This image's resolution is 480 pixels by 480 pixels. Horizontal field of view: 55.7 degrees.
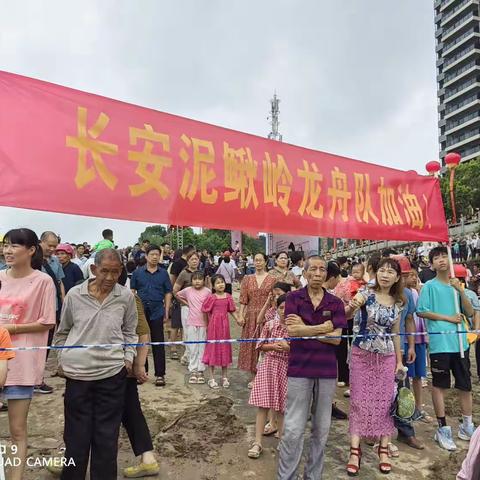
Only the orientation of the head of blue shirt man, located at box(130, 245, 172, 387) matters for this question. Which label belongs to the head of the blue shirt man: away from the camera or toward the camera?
toward the camera

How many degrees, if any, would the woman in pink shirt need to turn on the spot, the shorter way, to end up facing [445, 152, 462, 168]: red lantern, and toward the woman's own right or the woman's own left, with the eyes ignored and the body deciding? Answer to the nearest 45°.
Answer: approximately 135° to the woman's own left

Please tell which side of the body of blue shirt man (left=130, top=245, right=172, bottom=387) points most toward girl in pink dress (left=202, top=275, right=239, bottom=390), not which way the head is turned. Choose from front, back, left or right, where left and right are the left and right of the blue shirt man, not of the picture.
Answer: left

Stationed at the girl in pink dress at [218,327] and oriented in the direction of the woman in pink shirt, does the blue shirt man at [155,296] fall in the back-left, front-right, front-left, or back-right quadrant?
front-right

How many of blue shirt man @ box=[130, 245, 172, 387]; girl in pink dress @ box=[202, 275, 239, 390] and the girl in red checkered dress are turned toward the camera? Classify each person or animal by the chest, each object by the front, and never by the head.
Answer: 3

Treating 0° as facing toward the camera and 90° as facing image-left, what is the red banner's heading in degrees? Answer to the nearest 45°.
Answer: approximately 315°

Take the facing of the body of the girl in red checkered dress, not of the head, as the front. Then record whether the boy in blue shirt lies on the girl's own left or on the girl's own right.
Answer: on the girl's own left

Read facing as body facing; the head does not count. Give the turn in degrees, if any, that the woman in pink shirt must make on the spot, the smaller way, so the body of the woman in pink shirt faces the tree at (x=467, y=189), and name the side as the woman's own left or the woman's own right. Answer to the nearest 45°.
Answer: approximately 180°

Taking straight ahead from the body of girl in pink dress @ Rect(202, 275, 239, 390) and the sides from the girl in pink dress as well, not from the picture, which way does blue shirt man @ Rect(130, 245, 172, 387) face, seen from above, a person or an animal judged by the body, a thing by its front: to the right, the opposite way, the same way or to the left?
the same way

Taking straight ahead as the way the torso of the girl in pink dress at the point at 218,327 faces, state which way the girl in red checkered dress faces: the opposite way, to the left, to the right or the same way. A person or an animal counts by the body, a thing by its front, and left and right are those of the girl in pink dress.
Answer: the same way

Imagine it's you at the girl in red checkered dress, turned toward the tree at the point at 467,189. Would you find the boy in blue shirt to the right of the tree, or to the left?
right

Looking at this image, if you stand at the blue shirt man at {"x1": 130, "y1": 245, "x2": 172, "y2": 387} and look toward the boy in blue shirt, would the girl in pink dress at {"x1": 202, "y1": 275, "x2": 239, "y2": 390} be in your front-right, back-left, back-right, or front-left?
front-left

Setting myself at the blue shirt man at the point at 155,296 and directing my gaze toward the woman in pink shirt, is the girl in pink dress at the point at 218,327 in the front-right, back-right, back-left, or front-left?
back-left

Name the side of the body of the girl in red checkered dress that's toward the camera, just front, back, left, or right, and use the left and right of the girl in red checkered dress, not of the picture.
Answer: front
